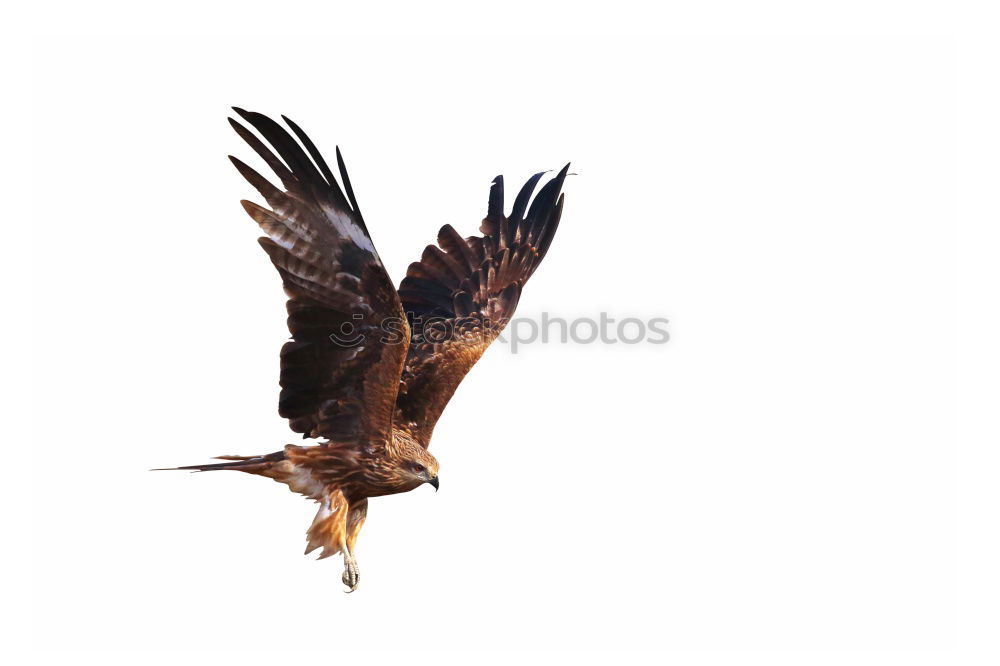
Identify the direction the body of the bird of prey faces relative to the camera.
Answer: to the viewer's right
